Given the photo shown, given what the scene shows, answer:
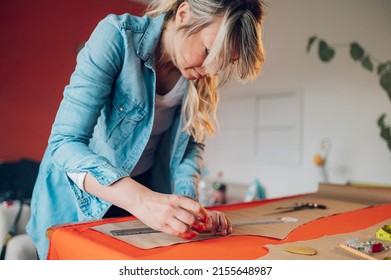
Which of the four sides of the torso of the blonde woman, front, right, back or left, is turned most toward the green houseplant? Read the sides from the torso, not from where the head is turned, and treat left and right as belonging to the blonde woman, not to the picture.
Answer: left

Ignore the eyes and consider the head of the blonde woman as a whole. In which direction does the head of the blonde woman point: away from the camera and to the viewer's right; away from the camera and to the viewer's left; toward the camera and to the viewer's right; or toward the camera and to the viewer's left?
toward the camera and to the viewer's right

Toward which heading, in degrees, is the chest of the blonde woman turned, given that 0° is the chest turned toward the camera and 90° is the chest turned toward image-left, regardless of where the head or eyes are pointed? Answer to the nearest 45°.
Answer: approximately 315°
